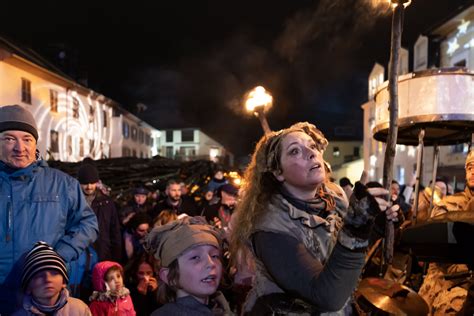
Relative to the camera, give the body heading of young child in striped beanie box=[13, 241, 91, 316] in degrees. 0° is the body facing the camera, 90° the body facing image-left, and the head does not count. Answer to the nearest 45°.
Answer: approximately 0°

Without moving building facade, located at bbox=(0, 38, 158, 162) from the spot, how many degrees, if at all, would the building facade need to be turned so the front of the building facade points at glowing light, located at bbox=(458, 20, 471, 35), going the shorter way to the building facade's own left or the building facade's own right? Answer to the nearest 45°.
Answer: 0° — it already faces it

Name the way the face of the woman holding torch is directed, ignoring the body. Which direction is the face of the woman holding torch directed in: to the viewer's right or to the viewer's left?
to the viewer's right

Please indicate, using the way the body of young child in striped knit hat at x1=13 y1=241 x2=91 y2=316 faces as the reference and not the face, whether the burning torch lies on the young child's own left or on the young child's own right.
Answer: on the young child's own left

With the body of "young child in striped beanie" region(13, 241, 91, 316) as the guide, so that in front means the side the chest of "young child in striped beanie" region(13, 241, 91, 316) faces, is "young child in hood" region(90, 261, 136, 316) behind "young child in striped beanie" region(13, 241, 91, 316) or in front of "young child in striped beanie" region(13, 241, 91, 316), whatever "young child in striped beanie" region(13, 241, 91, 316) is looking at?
behind

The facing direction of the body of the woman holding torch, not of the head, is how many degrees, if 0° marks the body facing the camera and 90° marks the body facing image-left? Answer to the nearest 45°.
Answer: approximately 315°

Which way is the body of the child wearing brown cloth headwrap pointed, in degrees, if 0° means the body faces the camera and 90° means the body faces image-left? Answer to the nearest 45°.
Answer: approximately 315°

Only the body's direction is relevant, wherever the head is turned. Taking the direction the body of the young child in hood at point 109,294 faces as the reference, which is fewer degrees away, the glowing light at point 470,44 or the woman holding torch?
the woman holding torch

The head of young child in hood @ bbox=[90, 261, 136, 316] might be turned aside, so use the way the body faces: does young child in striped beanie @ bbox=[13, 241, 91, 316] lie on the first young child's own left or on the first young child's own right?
on the first young child's own right
